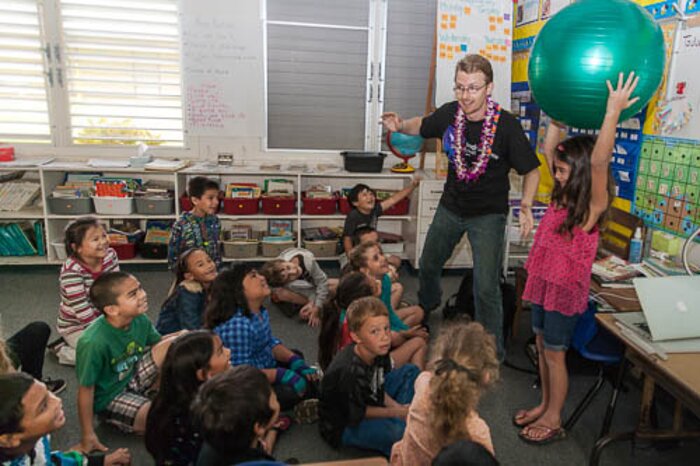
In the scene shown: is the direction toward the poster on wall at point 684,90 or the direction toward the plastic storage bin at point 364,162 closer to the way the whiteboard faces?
the poster on wall

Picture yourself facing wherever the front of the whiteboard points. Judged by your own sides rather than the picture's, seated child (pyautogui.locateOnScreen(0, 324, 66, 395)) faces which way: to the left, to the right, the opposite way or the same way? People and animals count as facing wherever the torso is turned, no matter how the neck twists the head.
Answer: to the left

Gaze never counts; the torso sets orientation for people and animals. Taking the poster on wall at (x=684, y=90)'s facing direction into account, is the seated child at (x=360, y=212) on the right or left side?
on its right

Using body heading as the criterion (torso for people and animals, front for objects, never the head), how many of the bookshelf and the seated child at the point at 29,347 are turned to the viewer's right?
1

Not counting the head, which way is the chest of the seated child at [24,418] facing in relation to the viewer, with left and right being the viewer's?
facing to the right of the viewer

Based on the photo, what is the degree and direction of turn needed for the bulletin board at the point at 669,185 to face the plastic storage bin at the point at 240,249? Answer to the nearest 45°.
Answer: approximately 45° to its right

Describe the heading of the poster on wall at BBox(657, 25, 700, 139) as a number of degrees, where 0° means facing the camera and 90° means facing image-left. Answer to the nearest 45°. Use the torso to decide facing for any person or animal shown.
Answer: approximately 45°

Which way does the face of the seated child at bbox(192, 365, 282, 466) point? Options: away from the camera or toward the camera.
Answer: away from the camera

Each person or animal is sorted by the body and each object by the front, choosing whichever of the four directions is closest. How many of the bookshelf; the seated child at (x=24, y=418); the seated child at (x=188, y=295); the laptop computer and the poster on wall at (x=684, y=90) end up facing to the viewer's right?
2

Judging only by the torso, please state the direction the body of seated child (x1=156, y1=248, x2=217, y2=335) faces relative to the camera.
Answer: to the viewer's right

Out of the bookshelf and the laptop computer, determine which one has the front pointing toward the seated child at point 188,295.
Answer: the bookshelf

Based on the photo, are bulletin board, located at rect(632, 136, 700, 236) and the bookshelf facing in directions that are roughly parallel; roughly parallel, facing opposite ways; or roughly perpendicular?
roughly perpendicular

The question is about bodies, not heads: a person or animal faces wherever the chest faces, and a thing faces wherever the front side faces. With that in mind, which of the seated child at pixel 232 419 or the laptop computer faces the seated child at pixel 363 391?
the seated child at pixel 232 419
